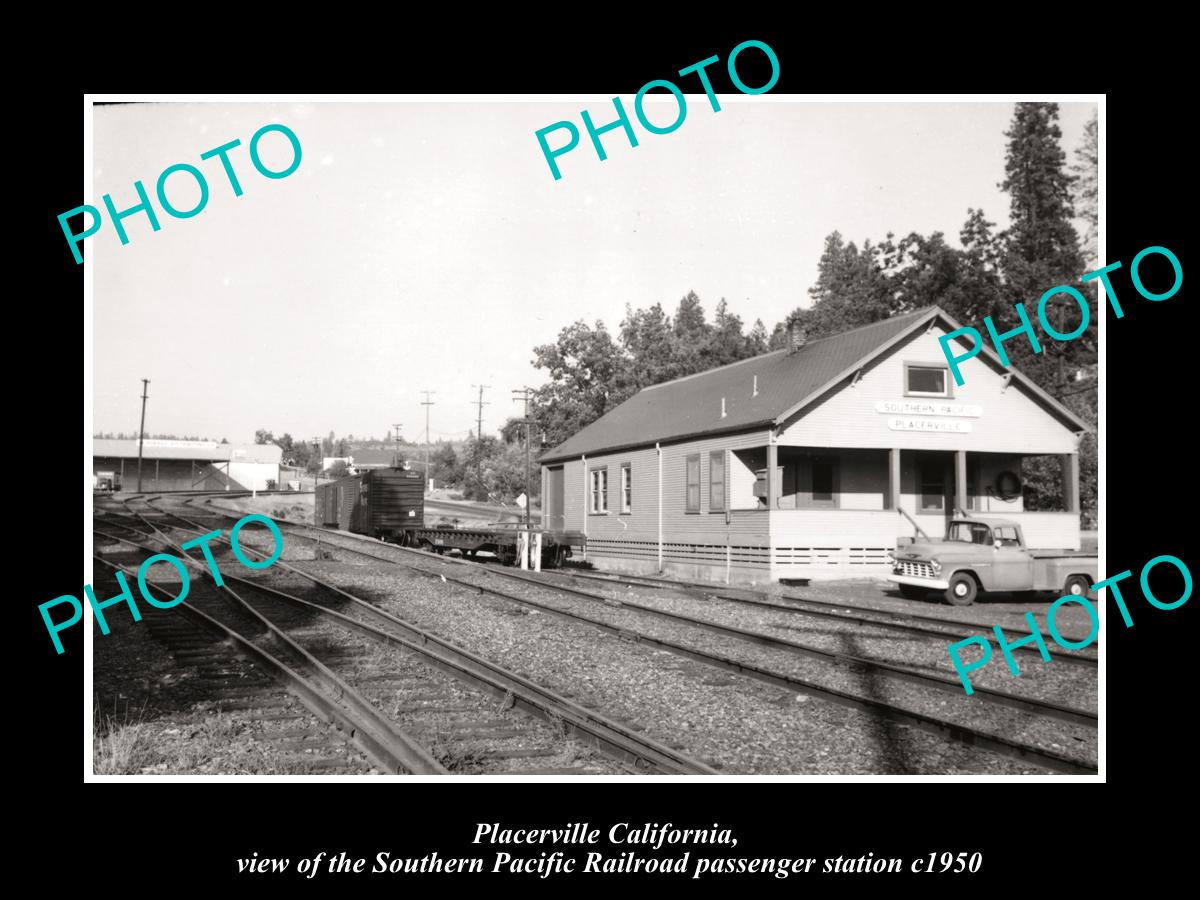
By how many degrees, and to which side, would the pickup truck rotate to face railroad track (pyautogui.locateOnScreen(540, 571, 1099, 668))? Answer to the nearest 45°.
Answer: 0° — it already faces it

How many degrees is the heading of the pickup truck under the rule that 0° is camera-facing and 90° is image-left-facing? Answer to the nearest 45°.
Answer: approximately 45°
